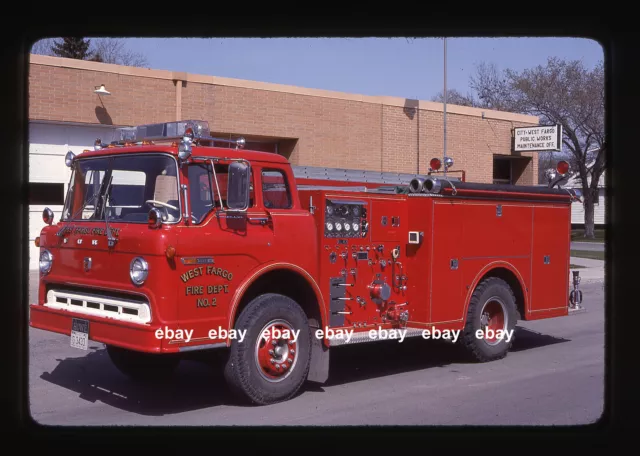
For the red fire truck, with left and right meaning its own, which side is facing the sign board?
back

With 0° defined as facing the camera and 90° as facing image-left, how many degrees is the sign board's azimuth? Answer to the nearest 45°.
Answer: approximately 0°

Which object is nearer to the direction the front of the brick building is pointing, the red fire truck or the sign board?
the red fire truck

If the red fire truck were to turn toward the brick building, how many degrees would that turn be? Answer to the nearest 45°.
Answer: approximately 135° to its right

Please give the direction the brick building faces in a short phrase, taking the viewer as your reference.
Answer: facing the viewer and to the right of the viewer

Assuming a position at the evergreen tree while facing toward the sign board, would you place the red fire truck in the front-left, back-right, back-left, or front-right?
front-right

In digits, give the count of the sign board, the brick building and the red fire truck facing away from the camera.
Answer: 0

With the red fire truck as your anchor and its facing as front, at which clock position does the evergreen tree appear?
The evergreen tree is roughly at 4 o'clock from the red fire truck.

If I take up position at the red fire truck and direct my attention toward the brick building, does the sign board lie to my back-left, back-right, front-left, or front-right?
front-right

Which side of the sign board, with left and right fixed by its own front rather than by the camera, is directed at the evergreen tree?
right

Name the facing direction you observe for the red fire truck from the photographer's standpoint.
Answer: facing the viewer and to the left of the viewer

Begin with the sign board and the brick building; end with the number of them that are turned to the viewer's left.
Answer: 0
